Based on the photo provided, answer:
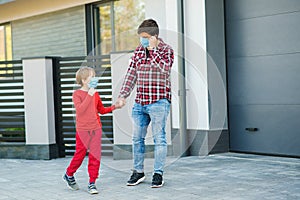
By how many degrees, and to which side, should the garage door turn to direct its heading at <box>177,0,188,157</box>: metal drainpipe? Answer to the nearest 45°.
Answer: approximately 45° to its right

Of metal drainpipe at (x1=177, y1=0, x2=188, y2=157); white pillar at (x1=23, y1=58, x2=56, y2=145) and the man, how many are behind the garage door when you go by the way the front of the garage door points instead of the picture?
0

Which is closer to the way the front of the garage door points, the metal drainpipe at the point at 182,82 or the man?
the man

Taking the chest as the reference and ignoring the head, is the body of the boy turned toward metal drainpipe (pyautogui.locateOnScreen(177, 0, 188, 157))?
no

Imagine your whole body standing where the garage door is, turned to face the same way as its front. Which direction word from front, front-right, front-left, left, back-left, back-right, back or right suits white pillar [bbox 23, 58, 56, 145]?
front-right

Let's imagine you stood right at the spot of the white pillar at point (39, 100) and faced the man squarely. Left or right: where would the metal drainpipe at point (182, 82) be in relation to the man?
left

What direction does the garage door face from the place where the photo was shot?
facing the viewer and to the left of the viewer

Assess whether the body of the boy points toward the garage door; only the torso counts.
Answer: no

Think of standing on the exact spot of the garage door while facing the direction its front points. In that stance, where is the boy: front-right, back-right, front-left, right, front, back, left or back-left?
front

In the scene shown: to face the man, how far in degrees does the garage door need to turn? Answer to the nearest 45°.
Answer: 0° — it already faces them

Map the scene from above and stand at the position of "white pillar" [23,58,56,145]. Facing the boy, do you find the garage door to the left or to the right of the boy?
left

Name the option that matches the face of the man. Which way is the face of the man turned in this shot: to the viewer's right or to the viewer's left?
to the viewer's left

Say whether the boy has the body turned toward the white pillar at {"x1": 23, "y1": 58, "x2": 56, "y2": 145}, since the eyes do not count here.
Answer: no

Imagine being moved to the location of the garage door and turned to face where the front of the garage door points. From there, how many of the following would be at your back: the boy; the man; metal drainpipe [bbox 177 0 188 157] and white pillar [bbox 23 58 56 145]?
0

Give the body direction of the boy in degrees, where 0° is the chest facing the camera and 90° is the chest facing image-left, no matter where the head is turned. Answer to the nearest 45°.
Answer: approximately 315°
